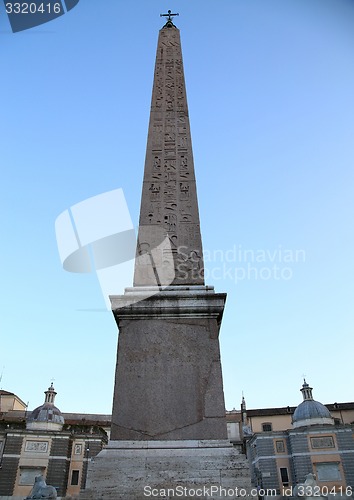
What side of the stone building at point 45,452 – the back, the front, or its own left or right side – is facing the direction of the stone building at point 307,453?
left

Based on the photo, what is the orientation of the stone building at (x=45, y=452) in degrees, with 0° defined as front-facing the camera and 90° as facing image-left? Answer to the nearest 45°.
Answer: approximately 0°

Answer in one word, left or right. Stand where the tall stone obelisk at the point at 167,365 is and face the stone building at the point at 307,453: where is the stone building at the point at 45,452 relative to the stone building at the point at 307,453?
left

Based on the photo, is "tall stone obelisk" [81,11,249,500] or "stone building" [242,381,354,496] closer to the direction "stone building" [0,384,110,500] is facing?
the tall stone obelisk

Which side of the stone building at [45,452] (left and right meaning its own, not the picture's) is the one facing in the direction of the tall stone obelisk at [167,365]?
front
